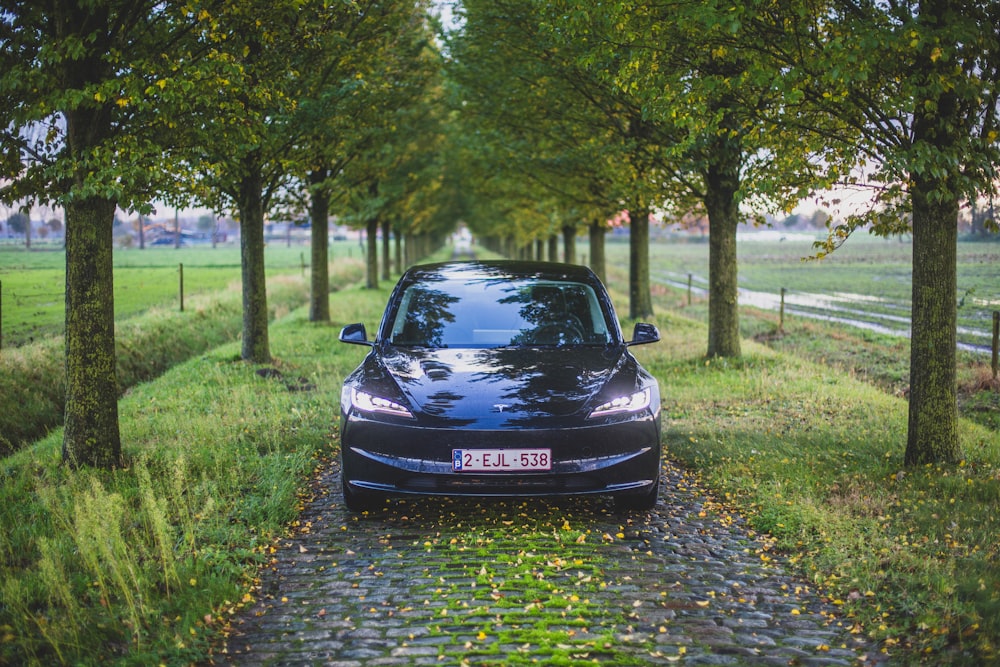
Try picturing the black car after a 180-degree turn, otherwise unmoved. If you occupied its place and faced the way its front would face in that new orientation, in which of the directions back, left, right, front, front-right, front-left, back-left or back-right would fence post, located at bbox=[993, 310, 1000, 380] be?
front-right

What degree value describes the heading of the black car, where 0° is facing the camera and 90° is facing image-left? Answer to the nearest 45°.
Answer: approximately 0°

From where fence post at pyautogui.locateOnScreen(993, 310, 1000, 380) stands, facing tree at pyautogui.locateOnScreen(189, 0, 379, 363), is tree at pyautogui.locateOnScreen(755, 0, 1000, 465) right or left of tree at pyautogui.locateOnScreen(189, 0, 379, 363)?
left

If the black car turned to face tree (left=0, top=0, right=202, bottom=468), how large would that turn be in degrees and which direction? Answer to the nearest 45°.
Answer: approximately 135° to its right

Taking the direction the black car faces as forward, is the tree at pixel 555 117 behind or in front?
behind

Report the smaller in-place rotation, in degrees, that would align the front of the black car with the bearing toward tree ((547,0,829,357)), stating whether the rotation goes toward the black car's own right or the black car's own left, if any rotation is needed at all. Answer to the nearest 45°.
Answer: approximately 135° to the black car's own left
